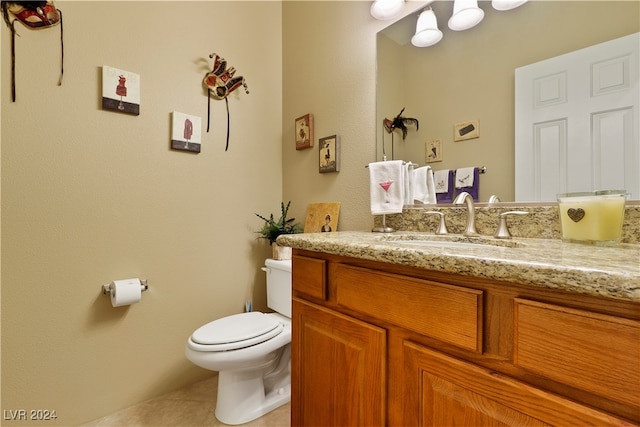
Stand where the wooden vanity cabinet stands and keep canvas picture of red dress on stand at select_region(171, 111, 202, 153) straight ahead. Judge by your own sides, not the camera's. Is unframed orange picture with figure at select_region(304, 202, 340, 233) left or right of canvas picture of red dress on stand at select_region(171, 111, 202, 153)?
right

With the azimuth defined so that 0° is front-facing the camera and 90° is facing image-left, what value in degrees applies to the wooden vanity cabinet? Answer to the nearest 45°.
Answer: approximately 45°

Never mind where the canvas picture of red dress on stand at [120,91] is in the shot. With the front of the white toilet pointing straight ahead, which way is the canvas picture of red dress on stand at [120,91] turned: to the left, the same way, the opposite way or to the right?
to the left
